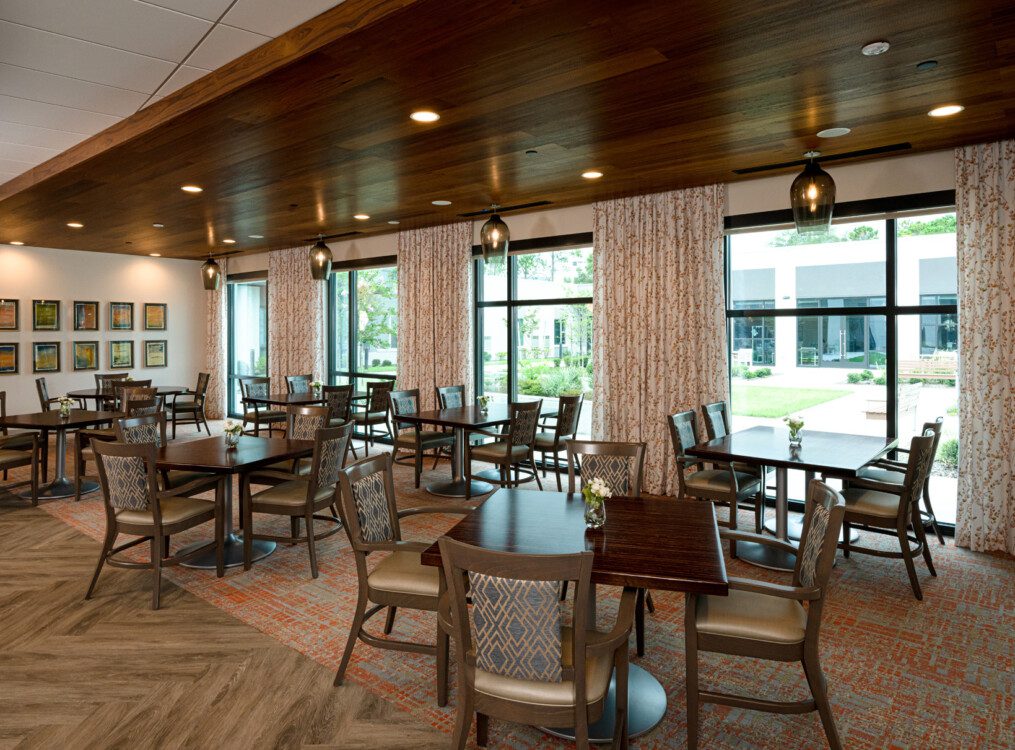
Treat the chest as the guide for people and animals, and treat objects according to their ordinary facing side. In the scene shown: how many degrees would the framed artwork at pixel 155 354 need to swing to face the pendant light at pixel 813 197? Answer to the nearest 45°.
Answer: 0° — it already faces it

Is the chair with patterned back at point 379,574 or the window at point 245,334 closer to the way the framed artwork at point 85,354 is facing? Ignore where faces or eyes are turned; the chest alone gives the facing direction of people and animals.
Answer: the chair with patterned back

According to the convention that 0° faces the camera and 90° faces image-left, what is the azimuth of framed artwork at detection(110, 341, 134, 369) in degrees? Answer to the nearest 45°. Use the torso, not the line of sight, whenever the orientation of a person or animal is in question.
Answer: approximately 0°

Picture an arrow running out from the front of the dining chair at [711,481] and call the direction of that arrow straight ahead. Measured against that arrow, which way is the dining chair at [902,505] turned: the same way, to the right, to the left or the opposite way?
the opposite way

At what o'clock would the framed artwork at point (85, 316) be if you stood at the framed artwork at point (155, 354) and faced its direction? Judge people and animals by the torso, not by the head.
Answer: the framed artwork at point (85, 316) is roughly at 2 o'clock from the framed artwork at point (155, 354).

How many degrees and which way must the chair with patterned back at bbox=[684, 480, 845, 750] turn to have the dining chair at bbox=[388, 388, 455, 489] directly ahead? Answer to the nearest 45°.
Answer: approximately 45° to its right

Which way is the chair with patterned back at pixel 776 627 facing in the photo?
to the viewer's left

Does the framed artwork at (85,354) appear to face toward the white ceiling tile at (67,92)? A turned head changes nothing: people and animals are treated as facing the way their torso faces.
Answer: yes

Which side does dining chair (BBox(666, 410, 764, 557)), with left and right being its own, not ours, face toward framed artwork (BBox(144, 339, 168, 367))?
back

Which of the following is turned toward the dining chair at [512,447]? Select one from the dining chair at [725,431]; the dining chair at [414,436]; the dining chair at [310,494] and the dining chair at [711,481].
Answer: the dining chair at [414,436]
